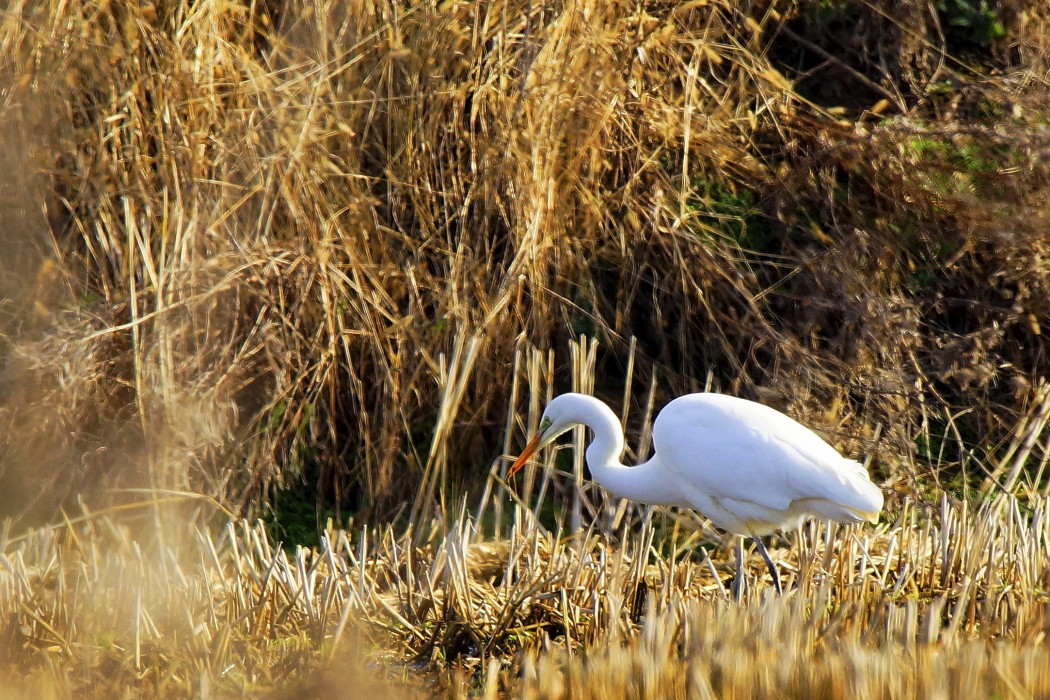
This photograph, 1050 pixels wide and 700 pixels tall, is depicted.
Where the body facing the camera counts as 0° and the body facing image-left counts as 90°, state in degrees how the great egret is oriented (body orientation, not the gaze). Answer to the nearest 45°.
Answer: approximately 90°
